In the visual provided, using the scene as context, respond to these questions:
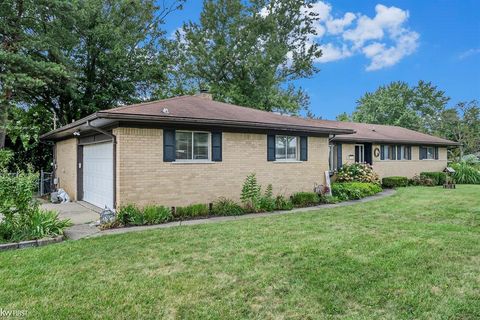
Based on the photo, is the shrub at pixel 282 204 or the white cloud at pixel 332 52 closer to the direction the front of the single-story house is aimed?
the shrub

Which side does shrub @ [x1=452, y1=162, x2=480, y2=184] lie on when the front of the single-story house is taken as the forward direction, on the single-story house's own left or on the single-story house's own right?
on the single-story house's own left

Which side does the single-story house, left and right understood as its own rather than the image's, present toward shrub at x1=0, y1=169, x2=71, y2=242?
right

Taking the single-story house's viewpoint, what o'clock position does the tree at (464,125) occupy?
The tree is roughly at 9 o'clock from the single-story house.

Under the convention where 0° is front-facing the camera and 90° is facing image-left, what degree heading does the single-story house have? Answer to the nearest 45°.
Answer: approximately 315°

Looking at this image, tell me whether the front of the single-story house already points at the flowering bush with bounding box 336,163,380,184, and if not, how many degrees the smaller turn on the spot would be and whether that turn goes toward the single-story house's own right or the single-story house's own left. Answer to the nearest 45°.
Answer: approximately 90° to the single-story house's own left

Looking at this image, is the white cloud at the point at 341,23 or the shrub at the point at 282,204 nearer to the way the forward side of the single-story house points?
the shrub

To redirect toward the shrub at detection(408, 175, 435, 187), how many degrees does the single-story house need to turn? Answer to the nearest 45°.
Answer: approximately 90° to its left

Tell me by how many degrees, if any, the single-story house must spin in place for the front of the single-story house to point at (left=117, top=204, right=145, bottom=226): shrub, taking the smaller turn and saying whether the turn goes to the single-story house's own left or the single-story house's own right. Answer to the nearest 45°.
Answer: approximately 90° to the single-story house's own right

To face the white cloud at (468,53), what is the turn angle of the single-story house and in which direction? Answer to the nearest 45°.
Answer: approximately 90° to its left
